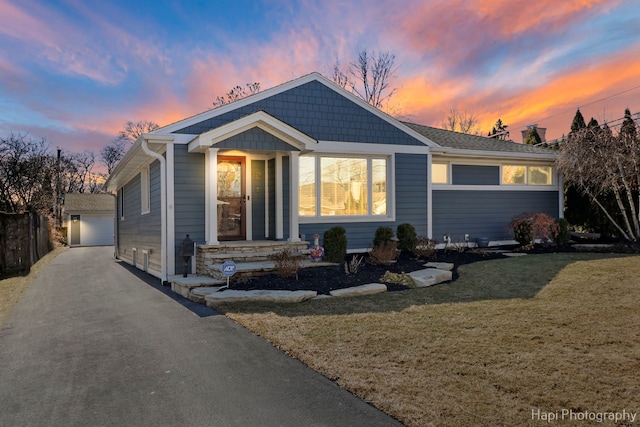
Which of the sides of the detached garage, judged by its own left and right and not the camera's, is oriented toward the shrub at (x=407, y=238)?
front

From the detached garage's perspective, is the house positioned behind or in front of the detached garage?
in front

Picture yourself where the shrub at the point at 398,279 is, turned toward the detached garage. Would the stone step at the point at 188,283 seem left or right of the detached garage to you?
left

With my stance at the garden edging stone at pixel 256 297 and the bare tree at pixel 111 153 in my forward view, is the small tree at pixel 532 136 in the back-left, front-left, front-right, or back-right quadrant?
front-right

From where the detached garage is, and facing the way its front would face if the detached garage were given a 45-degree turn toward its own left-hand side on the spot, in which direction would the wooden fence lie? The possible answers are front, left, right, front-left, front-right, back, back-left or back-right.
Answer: front-right

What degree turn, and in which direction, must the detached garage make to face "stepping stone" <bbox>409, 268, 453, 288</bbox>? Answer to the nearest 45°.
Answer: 0° — it already faces it

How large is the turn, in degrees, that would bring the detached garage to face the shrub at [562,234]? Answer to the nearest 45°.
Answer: approximately 45° to its left

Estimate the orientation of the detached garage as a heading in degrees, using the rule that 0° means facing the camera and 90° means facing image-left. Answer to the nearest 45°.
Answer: approximately 0°

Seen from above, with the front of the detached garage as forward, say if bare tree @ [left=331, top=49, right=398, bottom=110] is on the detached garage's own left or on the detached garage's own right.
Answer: on the detached garage's own left

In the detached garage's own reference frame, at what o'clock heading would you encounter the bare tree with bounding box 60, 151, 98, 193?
The bare tree is roughly at 6 o'clock from the detached garage.

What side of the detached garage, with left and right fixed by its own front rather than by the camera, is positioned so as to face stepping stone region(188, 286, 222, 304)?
front

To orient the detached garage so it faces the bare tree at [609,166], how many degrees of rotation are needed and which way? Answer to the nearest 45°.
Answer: approximately 45° to its left

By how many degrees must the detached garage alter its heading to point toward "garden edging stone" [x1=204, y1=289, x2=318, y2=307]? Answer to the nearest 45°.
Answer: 0° — it already faces it

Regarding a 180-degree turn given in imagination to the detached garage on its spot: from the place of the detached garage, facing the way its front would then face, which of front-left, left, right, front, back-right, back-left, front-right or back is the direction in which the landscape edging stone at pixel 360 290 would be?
back

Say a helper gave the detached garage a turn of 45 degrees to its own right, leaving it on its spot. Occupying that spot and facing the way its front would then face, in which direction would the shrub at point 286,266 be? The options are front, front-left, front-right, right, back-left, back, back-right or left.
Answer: front-left

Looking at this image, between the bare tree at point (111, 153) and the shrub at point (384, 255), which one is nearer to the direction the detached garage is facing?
the shrub
